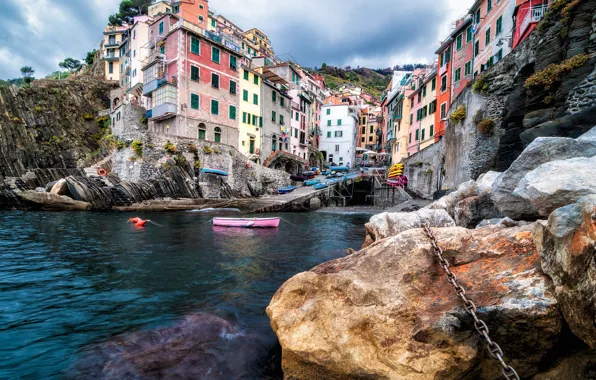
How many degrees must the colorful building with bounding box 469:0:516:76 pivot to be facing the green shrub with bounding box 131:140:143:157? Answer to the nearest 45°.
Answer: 0° — it already faces it

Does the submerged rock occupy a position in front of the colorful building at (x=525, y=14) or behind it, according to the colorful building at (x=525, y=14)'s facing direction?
in front

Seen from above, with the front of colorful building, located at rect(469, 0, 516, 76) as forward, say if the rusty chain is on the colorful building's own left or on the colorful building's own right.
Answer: on the colorful building's own left

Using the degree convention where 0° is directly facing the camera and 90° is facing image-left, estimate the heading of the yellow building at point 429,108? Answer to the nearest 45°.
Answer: approximately 45°

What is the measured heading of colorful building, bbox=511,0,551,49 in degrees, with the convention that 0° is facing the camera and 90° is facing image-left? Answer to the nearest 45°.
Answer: approximately 45°

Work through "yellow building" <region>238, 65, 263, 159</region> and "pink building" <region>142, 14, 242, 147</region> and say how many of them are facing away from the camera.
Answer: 0

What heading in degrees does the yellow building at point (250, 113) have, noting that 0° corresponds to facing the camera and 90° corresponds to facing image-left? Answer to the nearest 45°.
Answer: approximately 315°

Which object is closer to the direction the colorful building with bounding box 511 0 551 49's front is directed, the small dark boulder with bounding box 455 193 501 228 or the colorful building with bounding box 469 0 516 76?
the small dark boulder
